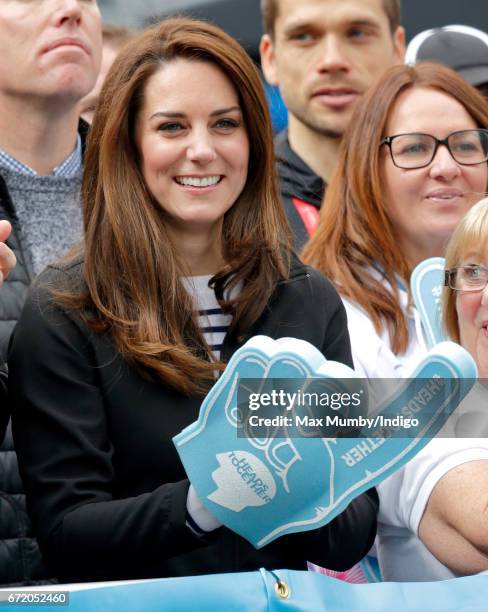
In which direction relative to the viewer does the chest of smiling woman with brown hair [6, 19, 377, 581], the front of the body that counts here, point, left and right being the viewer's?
facing the viewer and to the right of the viewer

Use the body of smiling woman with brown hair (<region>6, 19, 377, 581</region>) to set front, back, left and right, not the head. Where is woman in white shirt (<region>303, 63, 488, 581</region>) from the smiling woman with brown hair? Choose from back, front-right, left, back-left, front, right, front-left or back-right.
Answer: left

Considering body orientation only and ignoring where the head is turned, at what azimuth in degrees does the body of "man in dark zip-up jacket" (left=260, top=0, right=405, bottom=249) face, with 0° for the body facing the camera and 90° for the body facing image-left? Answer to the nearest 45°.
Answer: approximately 0°

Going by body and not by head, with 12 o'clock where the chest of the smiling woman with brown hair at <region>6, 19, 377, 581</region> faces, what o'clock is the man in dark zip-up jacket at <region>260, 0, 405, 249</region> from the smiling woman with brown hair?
The man in dark zip-up jacket is roughly at 8 o'clock from the smiling woman with brown hair.

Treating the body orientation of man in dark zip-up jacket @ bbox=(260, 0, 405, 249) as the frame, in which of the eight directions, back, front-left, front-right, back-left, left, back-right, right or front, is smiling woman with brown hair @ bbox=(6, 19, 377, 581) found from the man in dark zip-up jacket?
front

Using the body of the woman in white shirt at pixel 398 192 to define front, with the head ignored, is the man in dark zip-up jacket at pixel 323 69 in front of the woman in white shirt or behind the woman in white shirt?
behind

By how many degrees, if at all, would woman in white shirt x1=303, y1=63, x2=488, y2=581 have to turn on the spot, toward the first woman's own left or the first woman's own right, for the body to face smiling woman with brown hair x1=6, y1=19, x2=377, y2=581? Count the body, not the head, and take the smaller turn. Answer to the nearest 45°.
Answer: approximately 90° to the first woman's own right

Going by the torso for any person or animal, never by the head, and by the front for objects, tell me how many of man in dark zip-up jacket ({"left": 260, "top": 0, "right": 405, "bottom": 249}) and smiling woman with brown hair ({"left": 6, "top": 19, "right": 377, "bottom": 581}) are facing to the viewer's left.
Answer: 0
